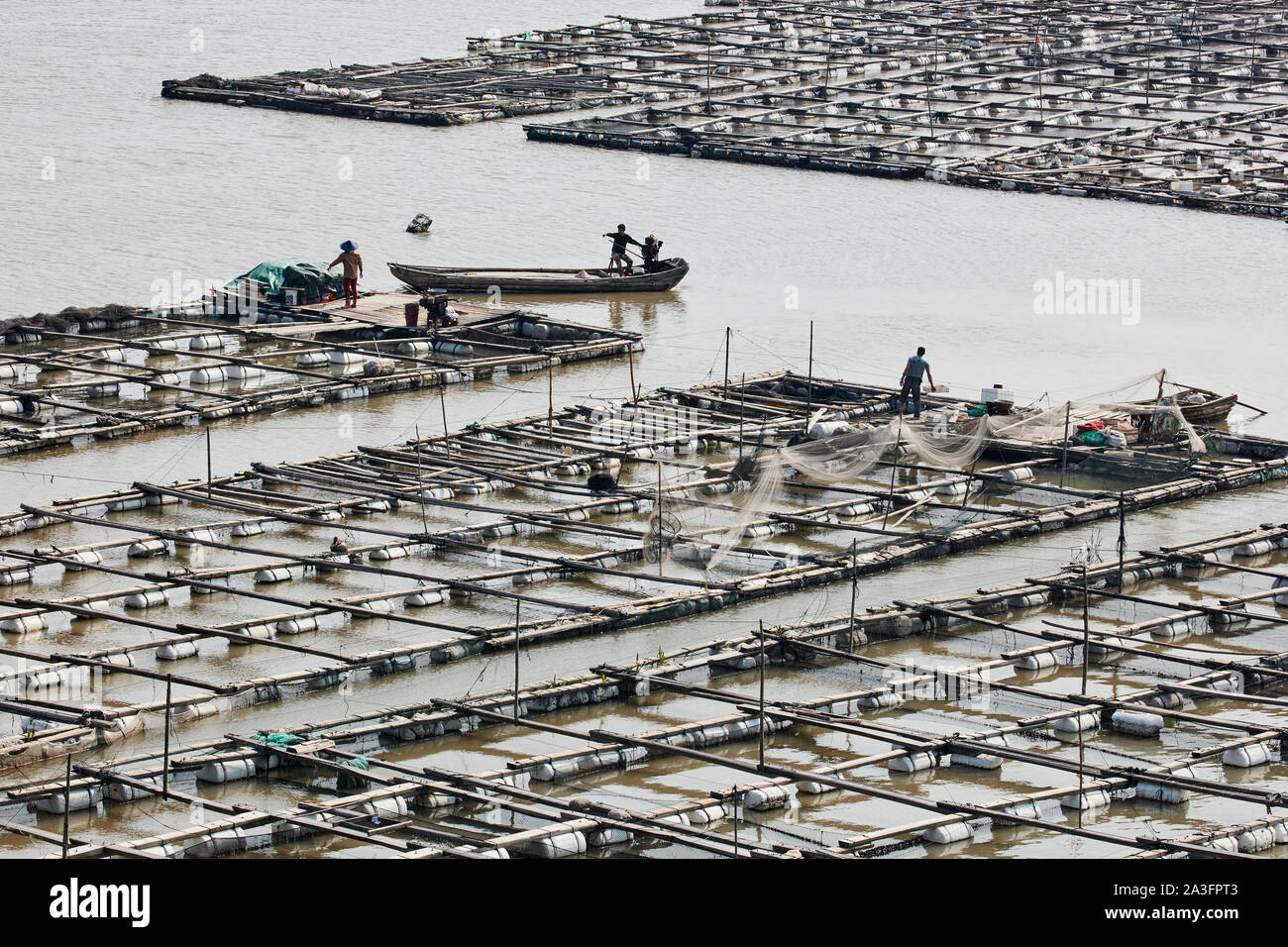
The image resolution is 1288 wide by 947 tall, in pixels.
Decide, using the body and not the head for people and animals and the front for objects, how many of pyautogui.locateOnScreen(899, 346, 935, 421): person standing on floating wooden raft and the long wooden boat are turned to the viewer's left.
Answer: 1

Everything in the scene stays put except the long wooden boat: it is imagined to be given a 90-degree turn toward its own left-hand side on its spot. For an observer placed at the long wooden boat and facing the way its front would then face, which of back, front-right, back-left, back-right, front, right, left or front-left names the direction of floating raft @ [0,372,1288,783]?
front

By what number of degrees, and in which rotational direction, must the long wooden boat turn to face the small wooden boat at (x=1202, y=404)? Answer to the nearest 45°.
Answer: approximately 135° to its left

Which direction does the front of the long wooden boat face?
to the viewer's left

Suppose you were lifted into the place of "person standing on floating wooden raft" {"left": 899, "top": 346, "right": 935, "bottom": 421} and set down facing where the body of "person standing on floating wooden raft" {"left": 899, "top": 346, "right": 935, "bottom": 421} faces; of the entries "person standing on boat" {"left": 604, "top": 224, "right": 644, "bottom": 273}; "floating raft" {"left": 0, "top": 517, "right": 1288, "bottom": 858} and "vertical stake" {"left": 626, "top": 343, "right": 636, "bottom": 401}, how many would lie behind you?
1

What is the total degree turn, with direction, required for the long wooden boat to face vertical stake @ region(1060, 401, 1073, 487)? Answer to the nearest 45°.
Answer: approximately 135° to its left

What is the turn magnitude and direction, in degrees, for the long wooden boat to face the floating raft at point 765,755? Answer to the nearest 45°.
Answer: approximately 90° to its left
